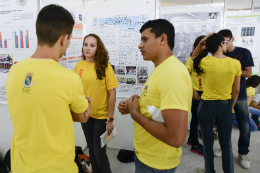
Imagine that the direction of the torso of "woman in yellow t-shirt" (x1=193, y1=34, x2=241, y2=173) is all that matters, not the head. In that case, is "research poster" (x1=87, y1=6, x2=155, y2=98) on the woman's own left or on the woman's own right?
on the woman's own left

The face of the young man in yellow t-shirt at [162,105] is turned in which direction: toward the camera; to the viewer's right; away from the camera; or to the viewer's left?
to the viewer's left

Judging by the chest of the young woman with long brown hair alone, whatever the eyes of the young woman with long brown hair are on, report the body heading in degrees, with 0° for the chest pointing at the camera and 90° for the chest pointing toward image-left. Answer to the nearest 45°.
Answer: approximately 45°

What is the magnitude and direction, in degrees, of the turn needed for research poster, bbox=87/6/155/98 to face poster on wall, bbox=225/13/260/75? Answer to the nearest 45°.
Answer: approximately 135° to its left

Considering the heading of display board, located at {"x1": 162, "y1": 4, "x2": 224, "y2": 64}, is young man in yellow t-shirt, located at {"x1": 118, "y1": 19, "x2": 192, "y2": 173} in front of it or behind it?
in front

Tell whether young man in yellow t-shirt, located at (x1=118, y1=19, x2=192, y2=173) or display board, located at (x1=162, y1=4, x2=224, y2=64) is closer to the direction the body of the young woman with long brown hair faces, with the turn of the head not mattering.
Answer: the young man in yellow t-shirt

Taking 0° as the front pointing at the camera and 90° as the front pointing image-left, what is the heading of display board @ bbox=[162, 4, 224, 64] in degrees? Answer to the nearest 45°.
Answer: approximately 0°

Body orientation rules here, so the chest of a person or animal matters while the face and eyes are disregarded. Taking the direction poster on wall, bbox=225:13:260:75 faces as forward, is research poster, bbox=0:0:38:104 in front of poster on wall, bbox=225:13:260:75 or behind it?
in front

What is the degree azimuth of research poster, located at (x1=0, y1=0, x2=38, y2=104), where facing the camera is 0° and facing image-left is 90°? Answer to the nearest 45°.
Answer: approximately 0°
